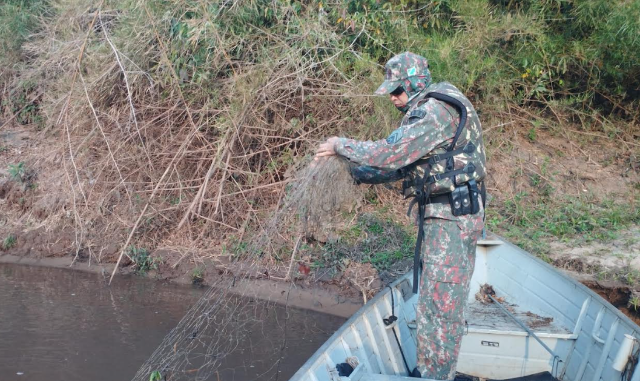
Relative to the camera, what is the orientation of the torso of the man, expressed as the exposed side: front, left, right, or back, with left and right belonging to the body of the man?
left

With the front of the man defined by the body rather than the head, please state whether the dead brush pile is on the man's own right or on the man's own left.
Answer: on the man's own right

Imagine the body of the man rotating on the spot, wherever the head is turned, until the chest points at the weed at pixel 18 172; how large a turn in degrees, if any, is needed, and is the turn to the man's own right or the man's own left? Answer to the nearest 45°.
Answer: approximately 45° to the man's own right

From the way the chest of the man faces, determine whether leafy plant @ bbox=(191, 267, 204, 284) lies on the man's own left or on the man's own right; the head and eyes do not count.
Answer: on the man's own right
